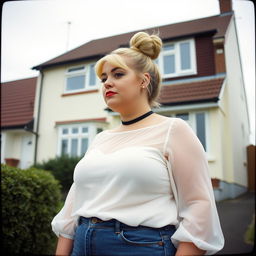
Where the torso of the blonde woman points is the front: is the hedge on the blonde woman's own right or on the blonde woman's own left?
on the blonde woman's own right

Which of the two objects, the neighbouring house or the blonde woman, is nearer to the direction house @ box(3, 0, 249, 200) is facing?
the blonde woman

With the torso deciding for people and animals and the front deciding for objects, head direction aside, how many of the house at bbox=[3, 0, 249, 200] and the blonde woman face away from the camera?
0

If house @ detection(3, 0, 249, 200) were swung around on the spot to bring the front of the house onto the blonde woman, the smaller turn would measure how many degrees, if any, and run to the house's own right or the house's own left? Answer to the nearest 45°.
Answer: approximately 45° to the house's own left

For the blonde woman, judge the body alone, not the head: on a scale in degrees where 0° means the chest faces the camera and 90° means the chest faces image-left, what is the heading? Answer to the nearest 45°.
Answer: approximately 45°

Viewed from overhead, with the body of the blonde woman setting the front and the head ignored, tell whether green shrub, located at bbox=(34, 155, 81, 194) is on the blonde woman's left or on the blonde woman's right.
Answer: on the blonde woman's right

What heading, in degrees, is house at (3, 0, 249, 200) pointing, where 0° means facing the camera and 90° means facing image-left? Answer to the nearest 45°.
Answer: approximately 45°

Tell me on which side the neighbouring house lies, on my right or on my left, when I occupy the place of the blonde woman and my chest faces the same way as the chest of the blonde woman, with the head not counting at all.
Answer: on my right
